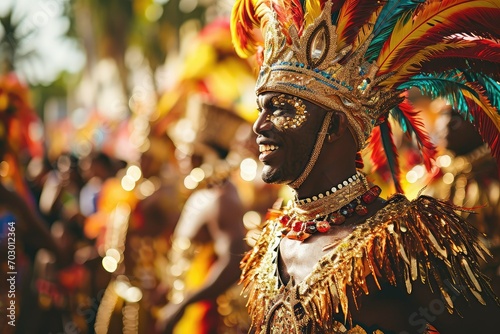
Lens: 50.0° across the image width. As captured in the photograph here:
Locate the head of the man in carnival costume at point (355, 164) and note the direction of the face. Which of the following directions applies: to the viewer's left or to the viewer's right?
to the viewer's left
